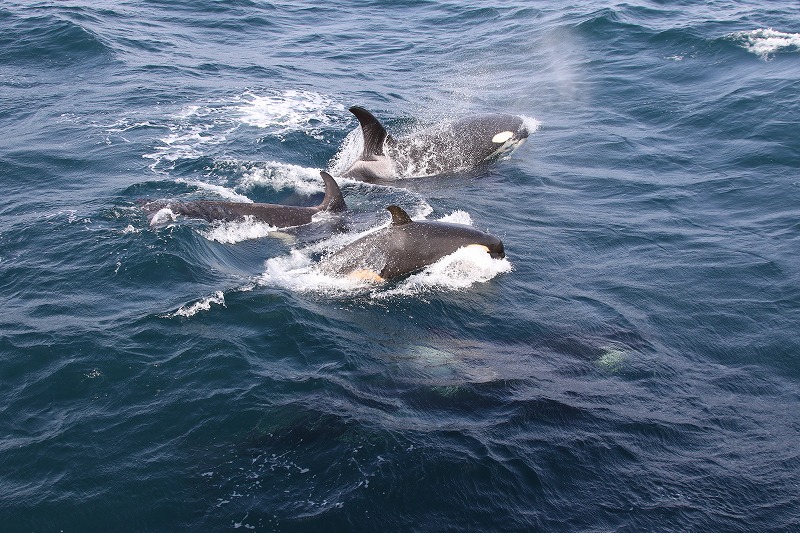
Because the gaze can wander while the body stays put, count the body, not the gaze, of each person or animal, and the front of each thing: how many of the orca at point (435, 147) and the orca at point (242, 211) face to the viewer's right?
2

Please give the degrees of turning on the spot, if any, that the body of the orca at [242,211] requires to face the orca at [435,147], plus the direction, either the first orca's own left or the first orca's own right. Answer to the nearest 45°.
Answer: approximately 45° to the first orca's own left

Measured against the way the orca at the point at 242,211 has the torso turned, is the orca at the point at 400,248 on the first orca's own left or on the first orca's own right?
on the first orca's own right

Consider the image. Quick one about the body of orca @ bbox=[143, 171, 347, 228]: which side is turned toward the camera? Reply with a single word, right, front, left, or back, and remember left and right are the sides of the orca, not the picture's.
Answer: right

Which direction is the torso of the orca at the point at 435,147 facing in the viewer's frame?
to the viewer's right

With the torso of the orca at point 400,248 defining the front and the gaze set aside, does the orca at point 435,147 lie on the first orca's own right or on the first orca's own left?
on the first orca's own left

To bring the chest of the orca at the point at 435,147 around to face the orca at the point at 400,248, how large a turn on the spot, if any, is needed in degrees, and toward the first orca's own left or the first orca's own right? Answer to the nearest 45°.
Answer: approximately 90° to the first orca's own right

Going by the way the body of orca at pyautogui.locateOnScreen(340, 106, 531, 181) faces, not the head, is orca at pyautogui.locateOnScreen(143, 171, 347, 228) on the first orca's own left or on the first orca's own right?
on the first orca's own right

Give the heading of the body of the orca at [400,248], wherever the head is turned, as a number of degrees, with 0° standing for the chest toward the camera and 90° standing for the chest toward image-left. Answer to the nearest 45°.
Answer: approximately 270°

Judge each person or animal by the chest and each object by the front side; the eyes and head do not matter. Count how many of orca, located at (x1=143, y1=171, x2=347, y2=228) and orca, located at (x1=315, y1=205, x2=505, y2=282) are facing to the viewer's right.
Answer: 2
